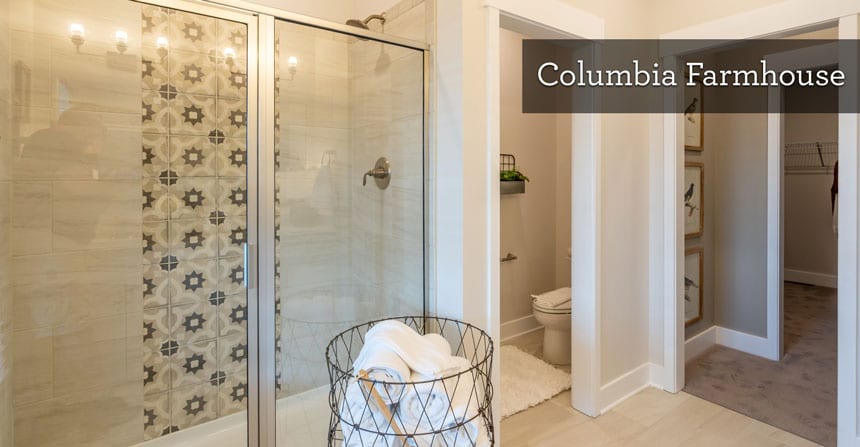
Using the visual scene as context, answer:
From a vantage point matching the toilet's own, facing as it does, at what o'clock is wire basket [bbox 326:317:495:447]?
The wire basket is roughly at 11 o'clock from the toilet.

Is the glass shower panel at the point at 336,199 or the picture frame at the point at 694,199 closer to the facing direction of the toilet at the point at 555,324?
the glass shower panel

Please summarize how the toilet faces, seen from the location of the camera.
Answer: facing the viewer and to the left of the viewer

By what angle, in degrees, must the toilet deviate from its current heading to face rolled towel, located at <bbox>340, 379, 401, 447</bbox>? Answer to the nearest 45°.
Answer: approximately 45° to its left

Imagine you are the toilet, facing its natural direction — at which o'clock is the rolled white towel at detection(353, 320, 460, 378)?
The rolled white towel is roughly at 11 o'clock from the toilet.

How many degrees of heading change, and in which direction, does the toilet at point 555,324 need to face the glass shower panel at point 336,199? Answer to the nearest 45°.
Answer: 0° — it already faces it

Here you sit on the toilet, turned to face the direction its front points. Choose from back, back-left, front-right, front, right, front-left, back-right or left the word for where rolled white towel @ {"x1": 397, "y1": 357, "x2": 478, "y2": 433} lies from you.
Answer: front-left
